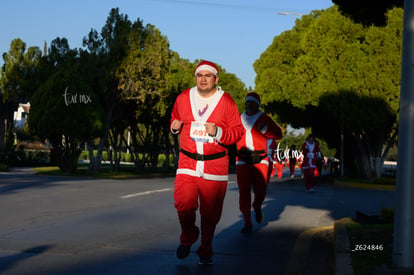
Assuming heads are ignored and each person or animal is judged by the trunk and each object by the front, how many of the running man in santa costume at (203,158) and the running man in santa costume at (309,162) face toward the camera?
2

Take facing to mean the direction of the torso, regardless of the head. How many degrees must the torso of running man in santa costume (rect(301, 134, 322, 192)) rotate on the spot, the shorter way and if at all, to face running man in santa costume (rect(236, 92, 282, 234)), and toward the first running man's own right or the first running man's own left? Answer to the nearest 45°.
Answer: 0° — they already face them

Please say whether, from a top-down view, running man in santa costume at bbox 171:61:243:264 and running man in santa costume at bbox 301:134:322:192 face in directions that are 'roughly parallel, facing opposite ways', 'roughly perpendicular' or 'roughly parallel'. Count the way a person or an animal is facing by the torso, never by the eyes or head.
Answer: roughly parallel

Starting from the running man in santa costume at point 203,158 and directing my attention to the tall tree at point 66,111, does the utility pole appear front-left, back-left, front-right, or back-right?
back-right

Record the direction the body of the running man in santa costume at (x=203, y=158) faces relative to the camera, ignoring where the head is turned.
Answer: toward the camera

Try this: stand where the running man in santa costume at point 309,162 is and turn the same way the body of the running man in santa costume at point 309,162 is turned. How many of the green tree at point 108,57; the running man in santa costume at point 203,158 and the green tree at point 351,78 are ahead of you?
1

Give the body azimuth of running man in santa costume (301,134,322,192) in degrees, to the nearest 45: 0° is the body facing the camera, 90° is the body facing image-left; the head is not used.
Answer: approximately 0°

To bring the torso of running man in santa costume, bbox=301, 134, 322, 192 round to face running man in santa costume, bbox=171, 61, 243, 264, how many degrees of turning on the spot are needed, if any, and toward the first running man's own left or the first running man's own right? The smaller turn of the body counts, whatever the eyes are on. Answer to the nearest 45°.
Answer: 0° — they already face them

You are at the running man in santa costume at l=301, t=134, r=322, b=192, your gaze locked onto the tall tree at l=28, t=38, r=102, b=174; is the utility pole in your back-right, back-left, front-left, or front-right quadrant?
back-left

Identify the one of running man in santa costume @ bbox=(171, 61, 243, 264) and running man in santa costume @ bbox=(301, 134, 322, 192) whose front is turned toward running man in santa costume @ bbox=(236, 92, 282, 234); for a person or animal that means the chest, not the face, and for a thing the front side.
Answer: running man in santa costume @ bbox=(301, 134, 322, 192)

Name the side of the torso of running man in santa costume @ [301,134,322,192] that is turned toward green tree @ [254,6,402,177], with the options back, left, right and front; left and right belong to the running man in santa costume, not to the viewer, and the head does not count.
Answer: back

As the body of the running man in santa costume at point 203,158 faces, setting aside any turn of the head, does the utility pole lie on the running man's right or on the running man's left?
on the running man's left
